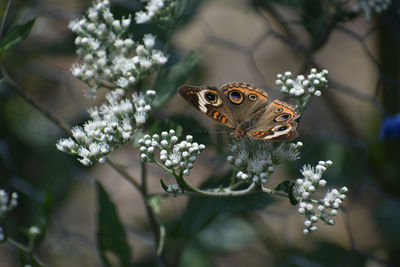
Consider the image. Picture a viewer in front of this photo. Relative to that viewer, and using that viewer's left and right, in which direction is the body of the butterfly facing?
facing the viewer and to the left of the viewer
